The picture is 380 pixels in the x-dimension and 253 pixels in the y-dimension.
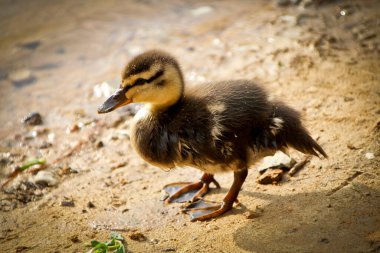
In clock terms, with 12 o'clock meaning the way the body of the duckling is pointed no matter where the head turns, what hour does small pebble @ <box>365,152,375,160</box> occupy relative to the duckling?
The small pebble is roughly at 6 o'clock from the duckling.

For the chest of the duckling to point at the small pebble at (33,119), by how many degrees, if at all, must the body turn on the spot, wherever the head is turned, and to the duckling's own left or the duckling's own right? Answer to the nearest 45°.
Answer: approximately 45° to the duckling's own right

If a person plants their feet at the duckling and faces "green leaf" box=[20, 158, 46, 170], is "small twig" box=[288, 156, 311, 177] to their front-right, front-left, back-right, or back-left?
back-right

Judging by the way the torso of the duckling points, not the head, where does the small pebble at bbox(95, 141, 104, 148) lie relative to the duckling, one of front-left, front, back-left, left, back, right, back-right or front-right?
front-right

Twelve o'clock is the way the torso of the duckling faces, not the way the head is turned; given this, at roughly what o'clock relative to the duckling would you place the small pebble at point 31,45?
The small pebble is roughly at 2 o'clock from the duckling.

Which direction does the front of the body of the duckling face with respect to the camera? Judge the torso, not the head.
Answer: to the viewer's left

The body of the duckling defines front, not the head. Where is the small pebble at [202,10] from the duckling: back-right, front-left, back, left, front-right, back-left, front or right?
right

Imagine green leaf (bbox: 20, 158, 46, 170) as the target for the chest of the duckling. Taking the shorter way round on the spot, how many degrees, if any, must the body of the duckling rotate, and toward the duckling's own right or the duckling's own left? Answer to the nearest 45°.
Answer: approximately 45° to the duckling's own right

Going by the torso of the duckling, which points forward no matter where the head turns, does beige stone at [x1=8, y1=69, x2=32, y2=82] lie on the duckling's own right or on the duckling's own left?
on the duckling's own right

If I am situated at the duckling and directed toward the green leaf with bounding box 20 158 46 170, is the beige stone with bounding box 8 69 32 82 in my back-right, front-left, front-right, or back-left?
front-right

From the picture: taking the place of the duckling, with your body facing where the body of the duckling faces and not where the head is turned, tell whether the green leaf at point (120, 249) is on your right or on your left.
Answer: on your left
